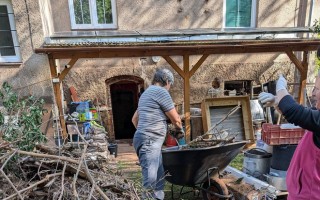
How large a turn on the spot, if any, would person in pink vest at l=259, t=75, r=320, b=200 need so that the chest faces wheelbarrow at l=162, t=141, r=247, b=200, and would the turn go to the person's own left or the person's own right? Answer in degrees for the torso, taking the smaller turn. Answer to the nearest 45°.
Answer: approximately 45° to the person's own right

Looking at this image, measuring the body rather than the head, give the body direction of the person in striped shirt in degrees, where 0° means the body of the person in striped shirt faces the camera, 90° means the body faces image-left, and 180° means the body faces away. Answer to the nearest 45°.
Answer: approximately 225°

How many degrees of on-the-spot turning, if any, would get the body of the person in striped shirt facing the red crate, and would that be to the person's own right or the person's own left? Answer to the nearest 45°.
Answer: approximately 45° to the person's own right

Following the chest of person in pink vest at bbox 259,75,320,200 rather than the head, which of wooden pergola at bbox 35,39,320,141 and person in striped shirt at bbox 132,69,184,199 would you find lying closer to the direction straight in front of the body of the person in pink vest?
the person in striped shirt

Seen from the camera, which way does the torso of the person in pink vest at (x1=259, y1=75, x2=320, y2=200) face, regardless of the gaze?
to the viewer's left

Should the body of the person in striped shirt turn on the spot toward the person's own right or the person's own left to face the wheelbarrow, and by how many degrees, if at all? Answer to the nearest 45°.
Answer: approximately 45° to the person's own right

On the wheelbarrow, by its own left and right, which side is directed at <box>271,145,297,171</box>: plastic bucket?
front

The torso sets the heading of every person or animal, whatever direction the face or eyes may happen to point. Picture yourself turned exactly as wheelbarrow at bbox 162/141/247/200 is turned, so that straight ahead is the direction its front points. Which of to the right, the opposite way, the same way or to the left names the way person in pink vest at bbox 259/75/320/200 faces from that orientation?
the opposite way

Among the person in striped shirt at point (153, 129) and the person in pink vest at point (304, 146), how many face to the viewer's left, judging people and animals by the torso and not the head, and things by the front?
1

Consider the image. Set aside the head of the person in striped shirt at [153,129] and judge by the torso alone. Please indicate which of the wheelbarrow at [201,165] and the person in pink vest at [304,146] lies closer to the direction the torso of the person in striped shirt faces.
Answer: the wheelbarrow

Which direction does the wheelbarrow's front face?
to the viewer's right
